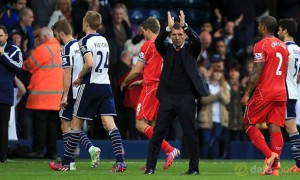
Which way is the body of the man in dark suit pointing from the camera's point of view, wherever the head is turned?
toward the camera
